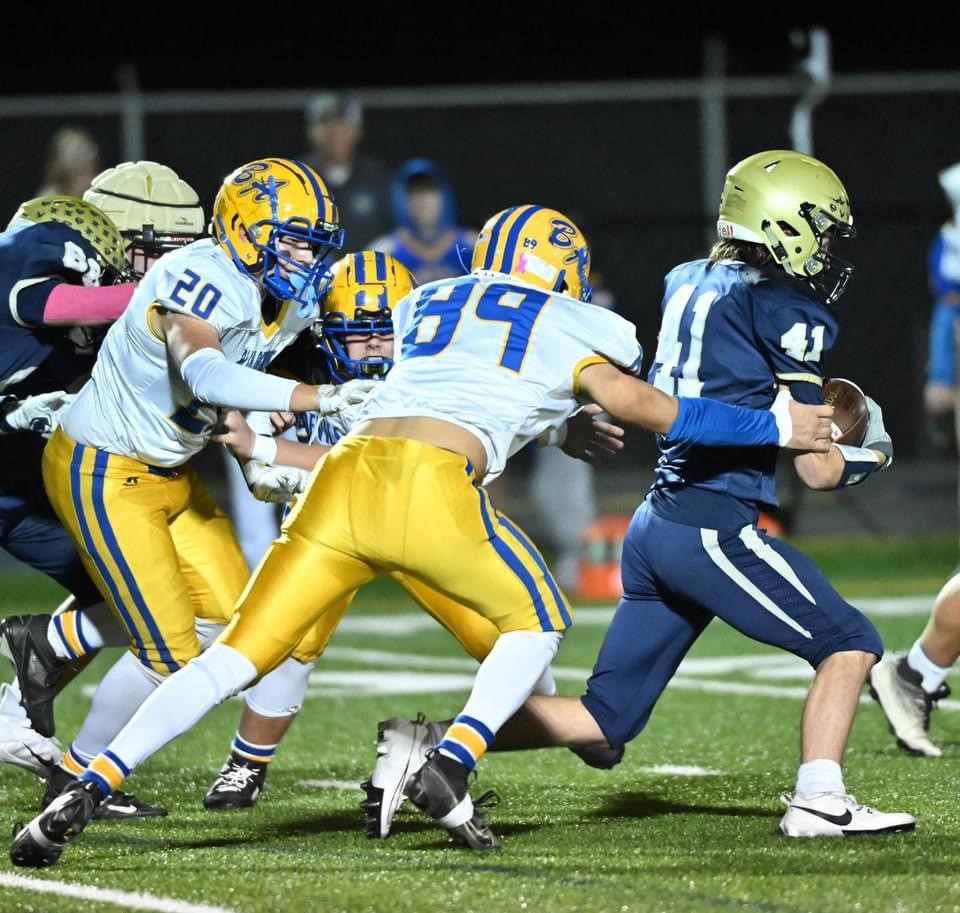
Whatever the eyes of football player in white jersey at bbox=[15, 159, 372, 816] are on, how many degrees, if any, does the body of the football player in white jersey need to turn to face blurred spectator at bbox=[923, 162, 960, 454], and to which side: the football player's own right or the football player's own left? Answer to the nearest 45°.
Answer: approximately 90° to the football player's own left

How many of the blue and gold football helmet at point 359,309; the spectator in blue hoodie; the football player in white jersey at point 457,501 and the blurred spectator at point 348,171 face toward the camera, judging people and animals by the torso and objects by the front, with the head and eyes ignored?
3

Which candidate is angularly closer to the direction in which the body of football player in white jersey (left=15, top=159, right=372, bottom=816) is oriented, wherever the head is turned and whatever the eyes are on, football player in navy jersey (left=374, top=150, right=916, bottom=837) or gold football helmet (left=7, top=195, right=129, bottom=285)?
the football player in navy jersey

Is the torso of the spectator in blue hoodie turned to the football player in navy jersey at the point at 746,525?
yes

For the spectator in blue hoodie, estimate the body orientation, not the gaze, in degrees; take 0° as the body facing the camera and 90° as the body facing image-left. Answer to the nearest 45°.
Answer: approximately 0°

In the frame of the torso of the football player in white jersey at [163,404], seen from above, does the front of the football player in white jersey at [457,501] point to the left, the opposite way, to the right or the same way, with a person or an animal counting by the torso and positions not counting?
to the left

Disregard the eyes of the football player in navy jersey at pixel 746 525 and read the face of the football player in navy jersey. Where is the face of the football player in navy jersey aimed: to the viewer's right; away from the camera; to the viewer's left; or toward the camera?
to the viewer's right

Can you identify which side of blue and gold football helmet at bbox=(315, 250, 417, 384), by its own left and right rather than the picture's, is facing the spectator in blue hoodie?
back

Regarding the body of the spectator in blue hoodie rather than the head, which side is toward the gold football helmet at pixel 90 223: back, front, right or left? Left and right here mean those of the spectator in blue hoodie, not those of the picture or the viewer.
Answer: front

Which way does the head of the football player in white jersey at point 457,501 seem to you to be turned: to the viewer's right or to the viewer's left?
to the viewer's right

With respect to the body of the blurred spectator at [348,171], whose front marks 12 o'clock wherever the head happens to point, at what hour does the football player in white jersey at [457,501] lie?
The football player in white jersey is roughly at 12 o'clock from the blurred spectator.

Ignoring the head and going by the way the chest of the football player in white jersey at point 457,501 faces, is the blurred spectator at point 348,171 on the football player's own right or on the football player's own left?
on the football player's own left

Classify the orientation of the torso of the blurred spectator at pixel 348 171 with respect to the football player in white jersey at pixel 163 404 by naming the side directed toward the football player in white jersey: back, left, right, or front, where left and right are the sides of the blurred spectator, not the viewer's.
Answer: front

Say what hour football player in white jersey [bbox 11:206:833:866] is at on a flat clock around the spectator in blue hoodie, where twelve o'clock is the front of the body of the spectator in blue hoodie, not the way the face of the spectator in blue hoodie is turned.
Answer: The football player in white jersey is roughly at 12 o'clock from the spectator in blue hoodie.
